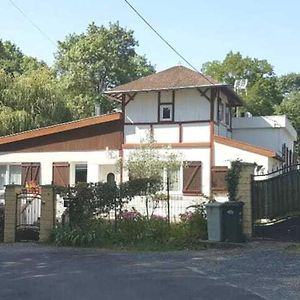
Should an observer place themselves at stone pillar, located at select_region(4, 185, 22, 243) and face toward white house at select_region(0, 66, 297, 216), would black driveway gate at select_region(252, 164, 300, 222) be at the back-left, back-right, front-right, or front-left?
front-right

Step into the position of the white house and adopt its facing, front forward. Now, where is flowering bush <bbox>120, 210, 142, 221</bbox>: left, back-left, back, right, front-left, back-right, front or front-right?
front

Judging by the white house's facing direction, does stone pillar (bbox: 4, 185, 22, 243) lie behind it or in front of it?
in front

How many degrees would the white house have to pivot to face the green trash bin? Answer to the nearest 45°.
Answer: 0° — it already faces it

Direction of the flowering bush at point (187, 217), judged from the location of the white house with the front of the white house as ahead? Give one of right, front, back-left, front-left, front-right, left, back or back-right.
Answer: front

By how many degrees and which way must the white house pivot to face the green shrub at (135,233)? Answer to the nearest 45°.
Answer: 0° — it already faces it

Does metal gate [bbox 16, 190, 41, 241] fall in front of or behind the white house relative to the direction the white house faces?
in front

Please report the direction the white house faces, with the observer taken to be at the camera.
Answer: facing the viewer
